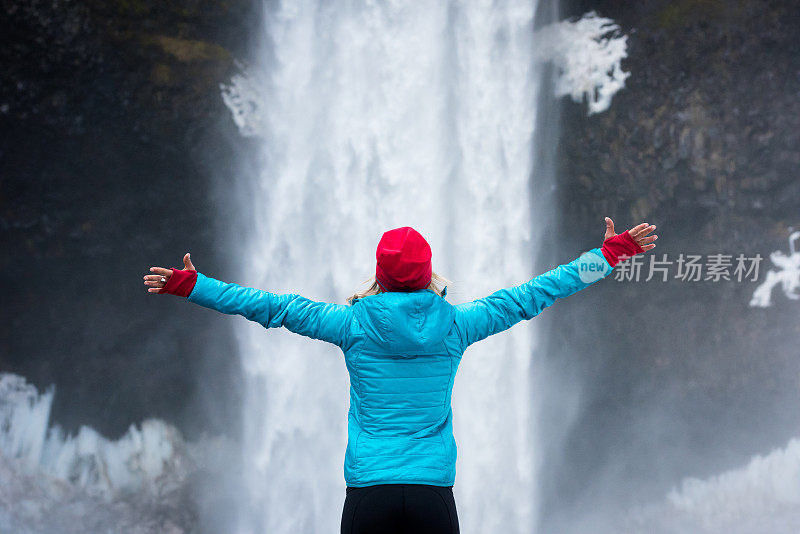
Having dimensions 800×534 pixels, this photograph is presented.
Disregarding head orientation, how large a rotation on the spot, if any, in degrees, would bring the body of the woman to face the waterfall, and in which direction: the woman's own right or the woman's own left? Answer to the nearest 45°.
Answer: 0° — they already face it

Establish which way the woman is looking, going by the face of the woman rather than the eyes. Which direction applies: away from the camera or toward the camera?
away from the camera

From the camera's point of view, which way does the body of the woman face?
away from the camera
